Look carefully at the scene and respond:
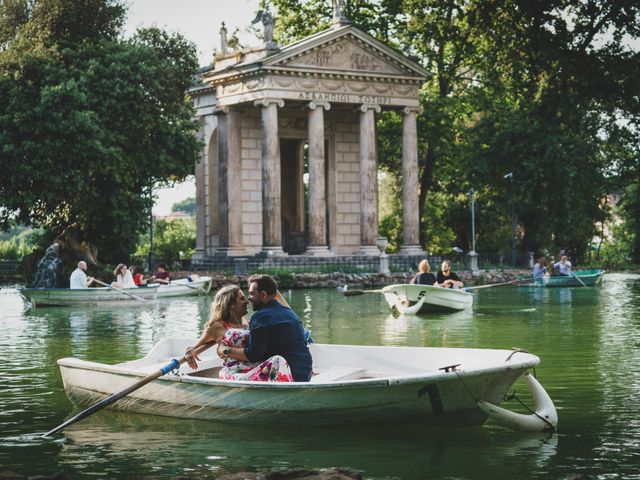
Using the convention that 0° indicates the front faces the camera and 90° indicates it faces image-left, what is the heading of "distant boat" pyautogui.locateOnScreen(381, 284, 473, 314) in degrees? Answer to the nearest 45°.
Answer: approximately 45°

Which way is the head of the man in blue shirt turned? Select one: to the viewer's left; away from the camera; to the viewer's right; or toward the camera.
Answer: to the viewer's left

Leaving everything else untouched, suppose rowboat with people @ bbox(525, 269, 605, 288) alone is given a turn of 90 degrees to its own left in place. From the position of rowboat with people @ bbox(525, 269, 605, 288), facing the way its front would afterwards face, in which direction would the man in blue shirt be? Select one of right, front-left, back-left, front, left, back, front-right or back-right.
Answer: back

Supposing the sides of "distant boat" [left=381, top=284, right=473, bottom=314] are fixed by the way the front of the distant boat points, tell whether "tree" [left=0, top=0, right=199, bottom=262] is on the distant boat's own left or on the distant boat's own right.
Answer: on the distant boat's own right

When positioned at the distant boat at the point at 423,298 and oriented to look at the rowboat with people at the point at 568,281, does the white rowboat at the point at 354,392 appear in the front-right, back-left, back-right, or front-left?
back-right

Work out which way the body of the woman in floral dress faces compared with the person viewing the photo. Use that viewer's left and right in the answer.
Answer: facing to the right of the viewer

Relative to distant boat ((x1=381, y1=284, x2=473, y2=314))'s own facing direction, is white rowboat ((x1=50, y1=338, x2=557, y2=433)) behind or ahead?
ahead

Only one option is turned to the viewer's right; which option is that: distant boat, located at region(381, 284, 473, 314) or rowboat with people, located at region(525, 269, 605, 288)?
the rowboat with people

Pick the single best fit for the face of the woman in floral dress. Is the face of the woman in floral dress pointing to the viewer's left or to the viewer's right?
to the viewer's right

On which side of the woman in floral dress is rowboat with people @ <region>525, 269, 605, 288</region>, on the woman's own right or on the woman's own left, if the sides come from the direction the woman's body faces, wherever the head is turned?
on the woman's own left

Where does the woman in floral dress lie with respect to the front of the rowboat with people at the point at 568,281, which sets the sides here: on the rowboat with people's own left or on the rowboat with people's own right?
on the rowboat with people's own right
